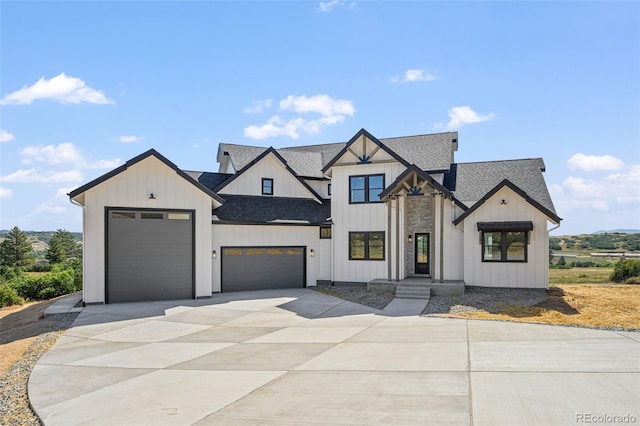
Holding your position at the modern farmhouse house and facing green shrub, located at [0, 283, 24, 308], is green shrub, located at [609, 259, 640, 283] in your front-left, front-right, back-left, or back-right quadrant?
back-right

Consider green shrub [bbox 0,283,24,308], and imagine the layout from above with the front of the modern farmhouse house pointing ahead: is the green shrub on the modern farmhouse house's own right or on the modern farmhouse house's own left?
on the modern farmhouse house's own right

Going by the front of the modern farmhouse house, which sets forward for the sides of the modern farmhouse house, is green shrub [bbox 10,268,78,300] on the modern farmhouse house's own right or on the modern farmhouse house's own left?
on the modern farmhouse house's own right

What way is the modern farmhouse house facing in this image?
toward the camera

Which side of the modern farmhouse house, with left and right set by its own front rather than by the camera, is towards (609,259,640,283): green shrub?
left
